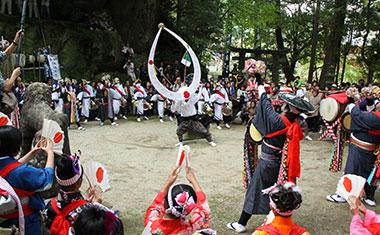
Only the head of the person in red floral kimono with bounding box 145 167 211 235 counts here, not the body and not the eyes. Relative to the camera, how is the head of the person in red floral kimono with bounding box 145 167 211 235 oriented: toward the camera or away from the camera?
away from the camera

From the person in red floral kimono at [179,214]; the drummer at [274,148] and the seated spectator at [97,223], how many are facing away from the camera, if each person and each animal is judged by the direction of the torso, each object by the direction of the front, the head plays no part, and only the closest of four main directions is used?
2

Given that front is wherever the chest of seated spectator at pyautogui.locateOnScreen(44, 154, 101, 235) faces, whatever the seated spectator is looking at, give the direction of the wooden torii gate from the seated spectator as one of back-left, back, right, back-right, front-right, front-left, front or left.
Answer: front

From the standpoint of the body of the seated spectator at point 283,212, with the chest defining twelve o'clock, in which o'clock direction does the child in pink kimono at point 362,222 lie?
The child in pink kimono is roughly at 3 o'clock from the seated spectator.

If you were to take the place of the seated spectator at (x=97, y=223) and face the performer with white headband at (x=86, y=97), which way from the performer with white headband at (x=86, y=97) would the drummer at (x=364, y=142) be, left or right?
right

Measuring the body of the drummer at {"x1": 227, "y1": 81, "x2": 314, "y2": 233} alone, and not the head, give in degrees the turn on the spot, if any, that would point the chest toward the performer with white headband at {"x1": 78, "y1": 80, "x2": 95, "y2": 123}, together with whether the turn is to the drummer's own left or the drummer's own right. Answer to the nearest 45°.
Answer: approximately 45° to the drummer's own right

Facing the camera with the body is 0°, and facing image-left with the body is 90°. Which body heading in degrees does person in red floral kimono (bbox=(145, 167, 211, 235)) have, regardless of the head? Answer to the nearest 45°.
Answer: approximately 180°

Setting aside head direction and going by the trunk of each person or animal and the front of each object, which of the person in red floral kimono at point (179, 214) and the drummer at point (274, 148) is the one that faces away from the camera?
the person in red floral kimono

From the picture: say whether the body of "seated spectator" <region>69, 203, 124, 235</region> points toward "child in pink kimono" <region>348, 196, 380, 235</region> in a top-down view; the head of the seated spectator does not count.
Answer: no

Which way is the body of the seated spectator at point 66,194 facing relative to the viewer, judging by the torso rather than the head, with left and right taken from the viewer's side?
facing away from the viewer and to the right of the viewer

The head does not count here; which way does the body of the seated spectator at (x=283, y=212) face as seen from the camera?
away from the camera

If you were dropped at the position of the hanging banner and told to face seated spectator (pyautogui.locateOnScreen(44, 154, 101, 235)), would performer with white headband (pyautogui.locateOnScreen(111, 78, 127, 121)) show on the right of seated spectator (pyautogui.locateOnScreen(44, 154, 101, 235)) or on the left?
left

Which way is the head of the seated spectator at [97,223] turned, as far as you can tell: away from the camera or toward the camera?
away from the camera

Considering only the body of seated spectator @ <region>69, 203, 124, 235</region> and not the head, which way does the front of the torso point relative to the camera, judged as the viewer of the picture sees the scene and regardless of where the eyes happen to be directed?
away from the camera

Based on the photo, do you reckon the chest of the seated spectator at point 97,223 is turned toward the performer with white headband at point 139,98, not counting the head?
yes

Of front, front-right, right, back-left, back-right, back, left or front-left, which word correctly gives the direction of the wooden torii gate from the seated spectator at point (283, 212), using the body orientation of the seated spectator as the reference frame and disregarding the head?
front

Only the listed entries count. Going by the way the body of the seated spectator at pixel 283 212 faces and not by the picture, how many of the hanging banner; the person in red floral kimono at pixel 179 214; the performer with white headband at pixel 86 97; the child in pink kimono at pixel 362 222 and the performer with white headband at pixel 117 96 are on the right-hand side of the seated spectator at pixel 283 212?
1

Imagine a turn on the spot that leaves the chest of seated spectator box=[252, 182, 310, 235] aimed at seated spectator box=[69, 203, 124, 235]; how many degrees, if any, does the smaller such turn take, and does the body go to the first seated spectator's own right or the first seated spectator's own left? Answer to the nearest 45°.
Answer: approximately 135° to the first seated spectator's own left

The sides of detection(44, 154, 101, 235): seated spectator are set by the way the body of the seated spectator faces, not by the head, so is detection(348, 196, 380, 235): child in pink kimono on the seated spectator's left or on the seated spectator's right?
on the seated spectator's right

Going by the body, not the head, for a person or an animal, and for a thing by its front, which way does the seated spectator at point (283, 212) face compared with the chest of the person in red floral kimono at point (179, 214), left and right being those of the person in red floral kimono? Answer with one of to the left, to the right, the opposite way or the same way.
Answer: the same way

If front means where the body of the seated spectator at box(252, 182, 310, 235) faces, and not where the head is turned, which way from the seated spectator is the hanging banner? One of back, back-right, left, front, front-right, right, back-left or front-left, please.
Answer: front-left
